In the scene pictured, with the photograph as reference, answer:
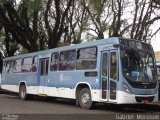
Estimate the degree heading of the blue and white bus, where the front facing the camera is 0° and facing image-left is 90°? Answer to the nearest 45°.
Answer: approximately 315°
